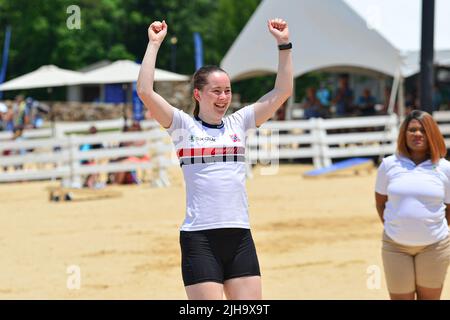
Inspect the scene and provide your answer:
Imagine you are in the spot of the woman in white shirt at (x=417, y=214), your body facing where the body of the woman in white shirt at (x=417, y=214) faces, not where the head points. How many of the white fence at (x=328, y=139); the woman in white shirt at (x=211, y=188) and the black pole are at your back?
2

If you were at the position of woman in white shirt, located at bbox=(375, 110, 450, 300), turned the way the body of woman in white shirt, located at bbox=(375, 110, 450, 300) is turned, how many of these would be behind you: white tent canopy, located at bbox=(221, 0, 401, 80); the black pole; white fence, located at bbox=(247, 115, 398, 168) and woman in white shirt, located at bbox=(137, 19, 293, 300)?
3

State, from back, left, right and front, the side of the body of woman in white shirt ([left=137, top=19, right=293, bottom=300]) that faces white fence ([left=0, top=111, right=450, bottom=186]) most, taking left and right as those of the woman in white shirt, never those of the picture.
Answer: back

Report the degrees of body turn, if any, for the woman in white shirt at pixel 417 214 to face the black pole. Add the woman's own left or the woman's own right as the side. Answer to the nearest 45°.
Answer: approximately 180°

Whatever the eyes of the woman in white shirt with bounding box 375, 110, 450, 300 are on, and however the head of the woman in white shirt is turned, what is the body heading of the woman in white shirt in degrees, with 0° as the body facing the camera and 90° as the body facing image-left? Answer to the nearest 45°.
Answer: approximately 0°

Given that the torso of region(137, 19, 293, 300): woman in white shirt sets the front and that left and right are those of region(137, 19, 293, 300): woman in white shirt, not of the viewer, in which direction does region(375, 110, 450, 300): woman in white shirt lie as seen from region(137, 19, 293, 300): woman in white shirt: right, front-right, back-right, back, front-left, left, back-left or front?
back-left

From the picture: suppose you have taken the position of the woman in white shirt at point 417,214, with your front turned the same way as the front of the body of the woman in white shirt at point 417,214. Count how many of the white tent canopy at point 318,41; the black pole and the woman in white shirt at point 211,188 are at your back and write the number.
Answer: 2

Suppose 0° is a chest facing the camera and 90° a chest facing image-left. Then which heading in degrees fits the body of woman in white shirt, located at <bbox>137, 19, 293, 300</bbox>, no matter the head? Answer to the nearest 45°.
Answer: approximately 0°

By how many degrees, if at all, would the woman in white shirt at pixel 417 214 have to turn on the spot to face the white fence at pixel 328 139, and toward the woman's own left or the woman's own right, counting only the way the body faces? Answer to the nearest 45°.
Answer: approximately 180°

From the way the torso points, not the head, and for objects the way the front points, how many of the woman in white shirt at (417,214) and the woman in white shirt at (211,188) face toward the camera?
2
